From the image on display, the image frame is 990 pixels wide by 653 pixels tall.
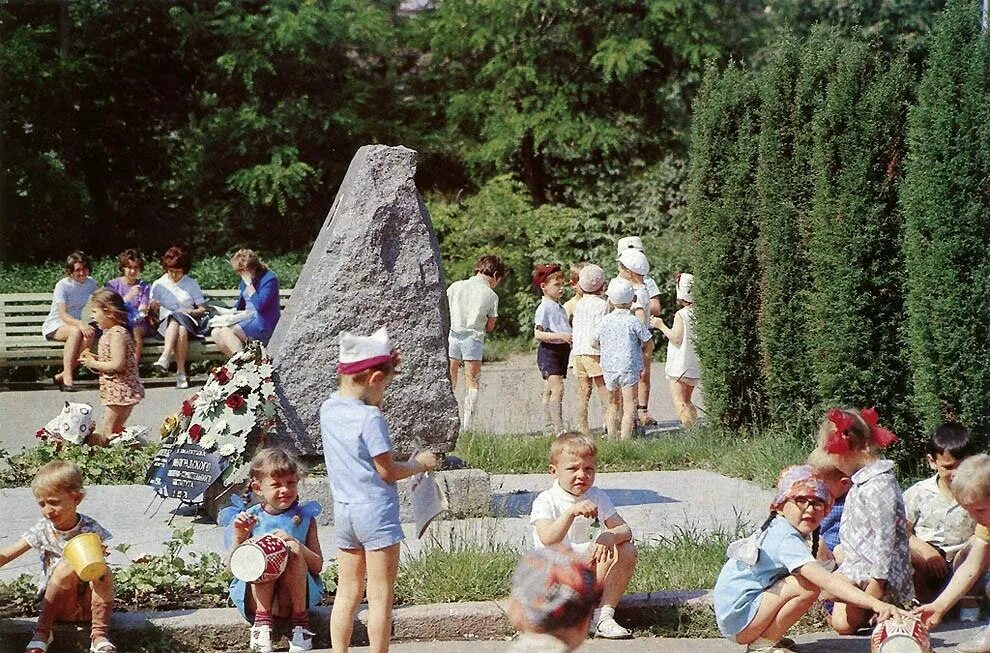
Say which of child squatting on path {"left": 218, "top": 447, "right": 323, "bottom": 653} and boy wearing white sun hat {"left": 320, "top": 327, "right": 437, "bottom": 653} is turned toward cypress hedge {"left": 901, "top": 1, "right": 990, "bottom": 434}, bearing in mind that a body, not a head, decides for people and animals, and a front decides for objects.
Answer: the boy wearing white sun hat

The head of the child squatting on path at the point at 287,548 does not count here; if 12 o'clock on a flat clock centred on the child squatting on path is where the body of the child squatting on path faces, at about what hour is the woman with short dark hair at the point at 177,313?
The woman with short dark hair is roughly at 6 o'clock from the child squatting on path.

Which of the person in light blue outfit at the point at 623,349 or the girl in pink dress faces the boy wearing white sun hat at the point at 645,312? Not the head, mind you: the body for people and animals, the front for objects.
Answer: the person in light blue outfit

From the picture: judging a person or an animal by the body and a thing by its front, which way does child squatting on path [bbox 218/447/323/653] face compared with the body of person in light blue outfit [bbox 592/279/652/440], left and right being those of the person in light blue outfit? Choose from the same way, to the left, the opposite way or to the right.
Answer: the opposite way

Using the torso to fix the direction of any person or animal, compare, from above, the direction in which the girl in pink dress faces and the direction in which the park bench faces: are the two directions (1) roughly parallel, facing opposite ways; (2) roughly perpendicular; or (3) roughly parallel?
roughly perpendicular

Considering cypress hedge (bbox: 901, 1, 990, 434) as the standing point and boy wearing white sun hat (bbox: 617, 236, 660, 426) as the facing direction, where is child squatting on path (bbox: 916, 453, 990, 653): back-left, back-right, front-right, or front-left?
back-left

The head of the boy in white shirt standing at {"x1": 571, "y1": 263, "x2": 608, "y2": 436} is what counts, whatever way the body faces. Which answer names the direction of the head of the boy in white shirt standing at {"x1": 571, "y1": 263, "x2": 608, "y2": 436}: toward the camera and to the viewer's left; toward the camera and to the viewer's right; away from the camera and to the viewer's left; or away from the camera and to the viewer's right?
away from the camera and to the viewer's left
